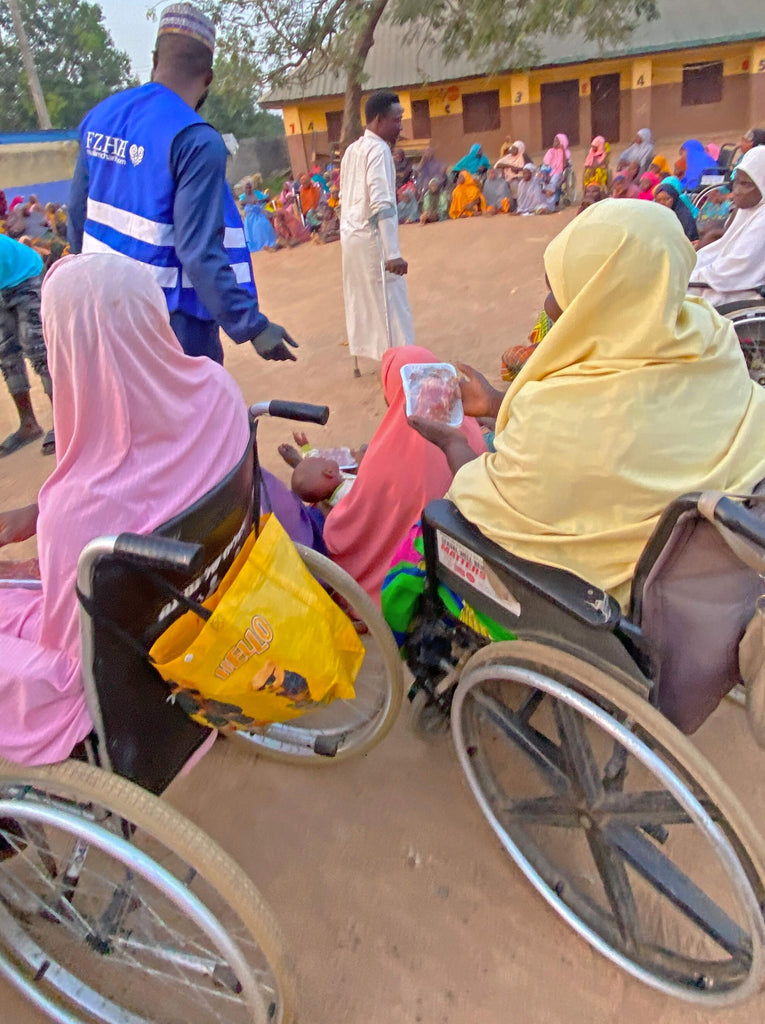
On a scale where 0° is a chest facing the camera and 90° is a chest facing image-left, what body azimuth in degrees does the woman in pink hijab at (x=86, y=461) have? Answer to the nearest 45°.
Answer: approximately 135°

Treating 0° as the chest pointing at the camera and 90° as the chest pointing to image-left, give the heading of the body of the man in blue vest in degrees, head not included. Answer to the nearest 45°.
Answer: approximately 225°

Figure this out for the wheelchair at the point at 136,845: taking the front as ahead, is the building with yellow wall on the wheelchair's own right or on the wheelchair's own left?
on the wheelchair's own right

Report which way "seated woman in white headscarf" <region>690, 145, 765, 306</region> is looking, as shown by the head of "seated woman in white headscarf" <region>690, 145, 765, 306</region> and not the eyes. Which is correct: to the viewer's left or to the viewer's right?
to the viewer's left

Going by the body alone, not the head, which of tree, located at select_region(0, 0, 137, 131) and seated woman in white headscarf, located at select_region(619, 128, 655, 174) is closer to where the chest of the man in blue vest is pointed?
the seated woman in white headscarf

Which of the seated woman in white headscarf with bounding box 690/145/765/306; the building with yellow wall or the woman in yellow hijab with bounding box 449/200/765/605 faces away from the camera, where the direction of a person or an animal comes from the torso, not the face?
the woman in yellow hijab

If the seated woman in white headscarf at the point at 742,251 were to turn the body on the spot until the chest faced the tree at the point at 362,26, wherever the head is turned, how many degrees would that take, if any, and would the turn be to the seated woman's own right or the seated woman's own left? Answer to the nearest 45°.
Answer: approximately 45° to the seated woman's own right

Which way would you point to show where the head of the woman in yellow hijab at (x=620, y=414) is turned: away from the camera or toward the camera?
away from the camera

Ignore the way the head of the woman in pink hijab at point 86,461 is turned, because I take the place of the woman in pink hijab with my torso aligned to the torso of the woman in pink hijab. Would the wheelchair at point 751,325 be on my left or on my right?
on my right
